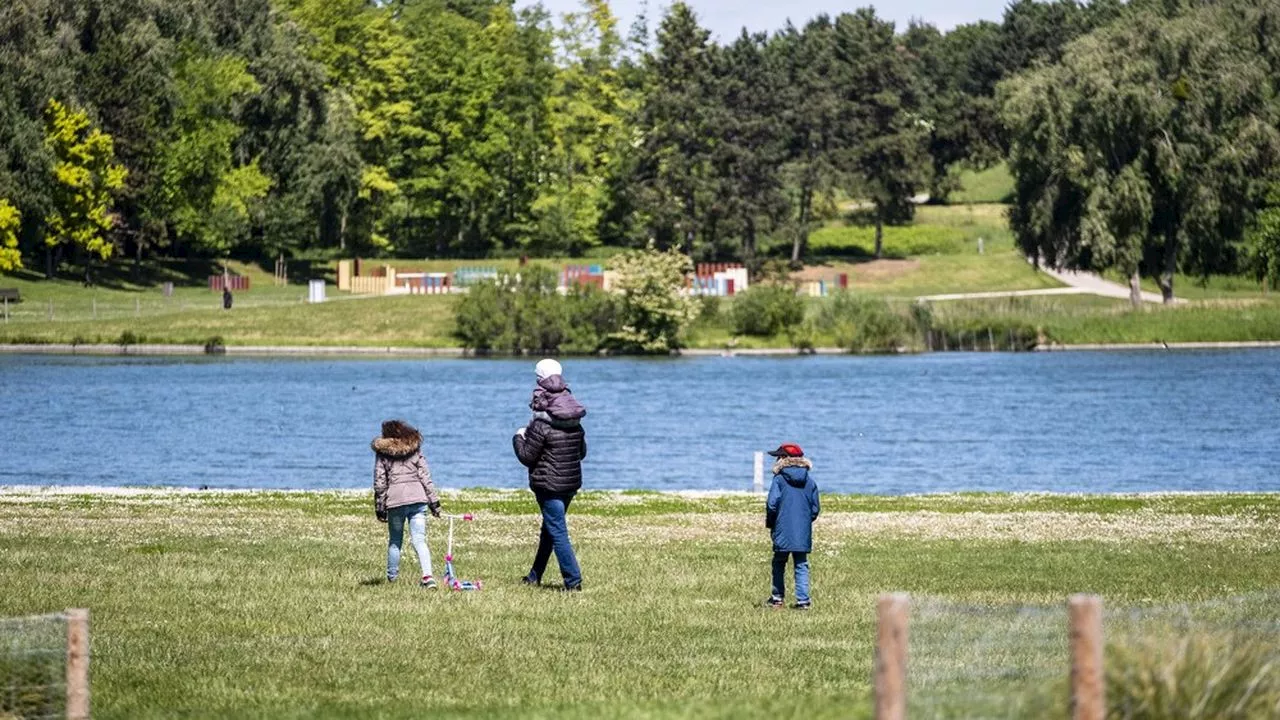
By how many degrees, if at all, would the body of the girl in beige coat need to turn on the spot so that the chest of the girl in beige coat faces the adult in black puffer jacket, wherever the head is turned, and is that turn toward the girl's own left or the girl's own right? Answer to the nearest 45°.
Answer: approximately 90° to the girl's own right

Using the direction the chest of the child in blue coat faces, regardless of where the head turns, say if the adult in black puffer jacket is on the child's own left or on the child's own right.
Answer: on the child's own left

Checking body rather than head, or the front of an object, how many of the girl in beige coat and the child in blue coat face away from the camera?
2

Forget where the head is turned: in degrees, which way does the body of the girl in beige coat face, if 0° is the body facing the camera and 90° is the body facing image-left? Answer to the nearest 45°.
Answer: approximately 180°

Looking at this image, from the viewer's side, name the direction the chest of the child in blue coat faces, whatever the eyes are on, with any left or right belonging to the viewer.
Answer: facing away from the viewer

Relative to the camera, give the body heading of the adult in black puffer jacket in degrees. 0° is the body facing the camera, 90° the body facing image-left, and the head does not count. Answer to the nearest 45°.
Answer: approximately 135°

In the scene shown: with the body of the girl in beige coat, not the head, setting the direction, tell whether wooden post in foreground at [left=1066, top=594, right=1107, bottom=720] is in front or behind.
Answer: behind

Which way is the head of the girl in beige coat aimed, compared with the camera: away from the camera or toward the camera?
away from the camera

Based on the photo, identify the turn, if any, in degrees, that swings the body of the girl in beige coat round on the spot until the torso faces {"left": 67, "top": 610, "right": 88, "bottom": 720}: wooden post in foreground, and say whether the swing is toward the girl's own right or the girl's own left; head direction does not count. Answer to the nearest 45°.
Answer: approximately 180°
